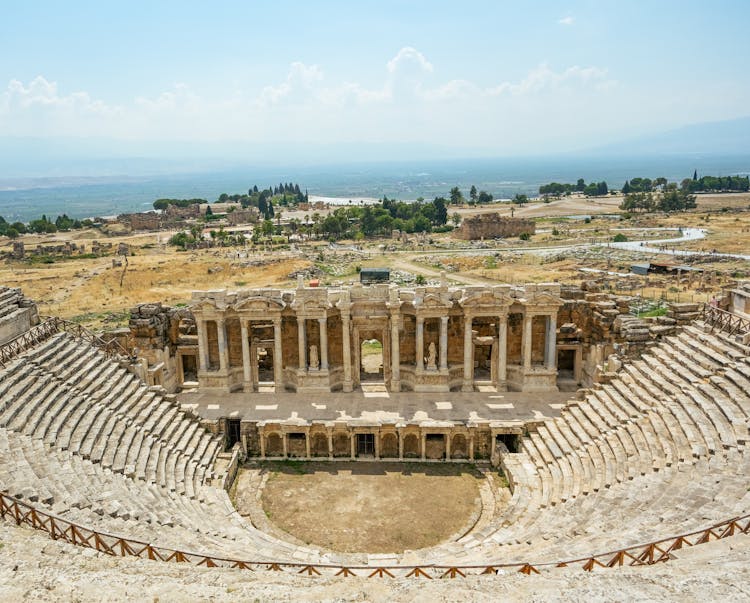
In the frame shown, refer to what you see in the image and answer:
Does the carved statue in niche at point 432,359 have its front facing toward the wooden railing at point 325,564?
yes

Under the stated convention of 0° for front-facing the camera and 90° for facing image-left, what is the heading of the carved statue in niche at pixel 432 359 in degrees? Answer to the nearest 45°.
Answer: approximately 0°

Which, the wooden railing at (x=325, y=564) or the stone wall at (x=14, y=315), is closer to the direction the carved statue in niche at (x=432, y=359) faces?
the wooden railing

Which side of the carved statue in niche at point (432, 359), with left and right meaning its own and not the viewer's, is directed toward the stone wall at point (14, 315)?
right

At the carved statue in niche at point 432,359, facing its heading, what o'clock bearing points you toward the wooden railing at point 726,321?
The wooden railing is roughly at 10 o'clock from the carved statue in niche.
